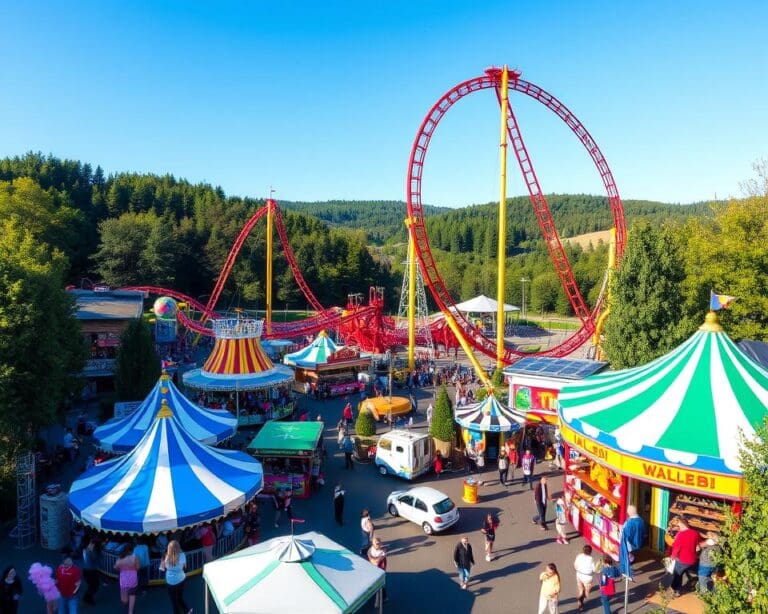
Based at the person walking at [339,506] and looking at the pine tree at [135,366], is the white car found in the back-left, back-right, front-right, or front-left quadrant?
back-right

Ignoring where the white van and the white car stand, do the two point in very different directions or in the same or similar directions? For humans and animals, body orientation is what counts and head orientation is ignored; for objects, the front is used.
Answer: same or similar directions

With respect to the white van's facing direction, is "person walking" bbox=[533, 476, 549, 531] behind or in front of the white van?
behind

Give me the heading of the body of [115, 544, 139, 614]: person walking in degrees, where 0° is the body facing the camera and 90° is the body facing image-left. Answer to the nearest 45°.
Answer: approximately 180°

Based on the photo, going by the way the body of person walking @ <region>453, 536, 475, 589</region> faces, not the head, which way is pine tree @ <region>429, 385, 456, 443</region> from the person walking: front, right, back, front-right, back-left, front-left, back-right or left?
back

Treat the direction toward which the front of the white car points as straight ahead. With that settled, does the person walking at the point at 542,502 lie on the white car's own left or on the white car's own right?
on the white car's own right

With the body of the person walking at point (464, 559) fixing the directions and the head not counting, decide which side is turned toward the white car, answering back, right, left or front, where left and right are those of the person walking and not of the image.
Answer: back

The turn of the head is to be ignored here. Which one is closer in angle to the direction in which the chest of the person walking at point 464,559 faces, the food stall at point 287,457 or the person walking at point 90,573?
the person walking

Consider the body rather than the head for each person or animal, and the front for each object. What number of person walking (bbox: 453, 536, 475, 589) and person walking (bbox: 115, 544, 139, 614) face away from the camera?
1

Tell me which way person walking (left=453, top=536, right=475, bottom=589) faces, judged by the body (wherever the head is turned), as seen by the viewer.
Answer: toward the camera

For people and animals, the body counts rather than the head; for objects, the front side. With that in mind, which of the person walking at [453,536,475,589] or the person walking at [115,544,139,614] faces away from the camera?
the person walking at [115,544,139,614]

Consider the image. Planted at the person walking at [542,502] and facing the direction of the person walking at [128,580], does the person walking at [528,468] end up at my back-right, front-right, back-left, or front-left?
back-right

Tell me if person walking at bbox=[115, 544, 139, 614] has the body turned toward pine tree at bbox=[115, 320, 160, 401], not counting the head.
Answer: yes
